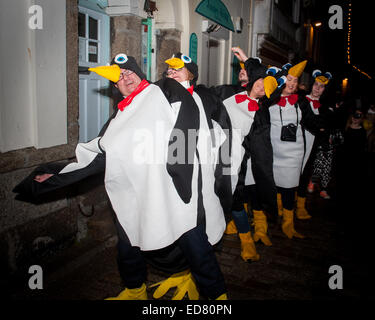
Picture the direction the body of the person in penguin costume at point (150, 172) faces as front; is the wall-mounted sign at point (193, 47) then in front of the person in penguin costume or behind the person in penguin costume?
behind

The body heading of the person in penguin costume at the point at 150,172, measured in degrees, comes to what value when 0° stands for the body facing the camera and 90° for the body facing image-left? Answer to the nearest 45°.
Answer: approximately 45°

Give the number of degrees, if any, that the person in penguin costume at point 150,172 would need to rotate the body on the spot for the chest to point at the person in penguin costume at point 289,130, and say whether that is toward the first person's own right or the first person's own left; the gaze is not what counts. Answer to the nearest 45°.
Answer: approximately 180°

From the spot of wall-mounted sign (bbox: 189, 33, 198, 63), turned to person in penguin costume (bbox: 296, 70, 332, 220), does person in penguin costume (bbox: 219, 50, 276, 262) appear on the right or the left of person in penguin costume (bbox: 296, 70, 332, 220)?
right

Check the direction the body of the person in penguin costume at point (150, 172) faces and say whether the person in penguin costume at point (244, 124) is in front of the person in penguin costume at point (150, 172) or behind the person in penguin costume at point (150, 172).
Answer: behind

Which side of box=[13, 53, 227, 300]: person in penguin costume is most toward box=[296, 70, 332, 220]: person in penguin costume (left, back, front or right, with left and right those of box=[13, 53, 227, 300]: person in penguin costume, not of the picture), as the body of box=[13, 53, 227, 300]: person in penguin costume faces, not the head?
back
